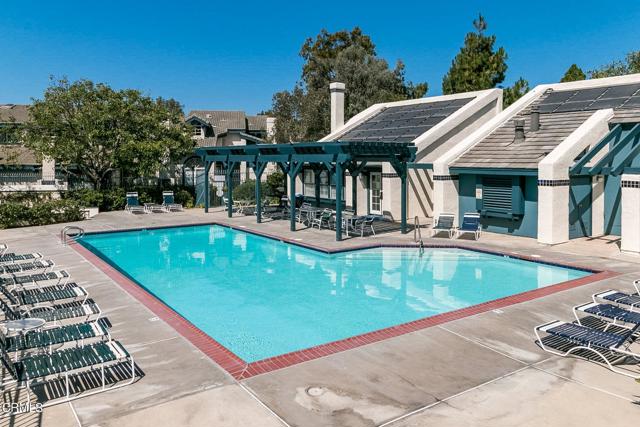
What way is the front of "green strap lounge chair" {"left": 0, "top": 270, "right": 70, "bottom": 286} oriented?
to the viewer's right

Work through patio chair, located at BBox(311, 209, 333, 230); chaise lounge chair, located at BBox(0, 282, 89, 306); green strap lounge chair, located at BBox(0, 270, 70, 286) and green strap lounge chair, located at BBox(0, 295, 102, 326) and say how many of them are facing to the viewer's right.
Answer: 3

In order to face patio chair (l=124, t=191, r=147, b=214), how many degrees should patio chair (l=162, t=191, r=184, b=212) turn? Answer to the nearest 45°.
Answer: approximately 135° to its right

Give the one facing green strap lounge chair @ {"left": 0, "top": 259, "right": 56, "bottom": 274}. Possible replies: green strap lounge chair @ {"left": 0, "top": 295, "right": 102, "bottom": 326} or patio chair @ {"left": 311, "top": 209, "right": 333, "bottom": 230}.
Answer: the patio chair

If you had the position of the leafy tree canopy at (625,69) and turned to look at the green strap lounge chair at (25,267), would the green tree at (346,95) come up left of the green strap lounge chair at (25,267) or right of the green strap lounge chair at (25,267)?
right

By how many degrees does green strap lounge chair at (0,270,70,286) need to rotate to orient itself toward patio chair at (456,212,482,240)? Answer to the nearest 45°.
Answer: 0° — it already faces it

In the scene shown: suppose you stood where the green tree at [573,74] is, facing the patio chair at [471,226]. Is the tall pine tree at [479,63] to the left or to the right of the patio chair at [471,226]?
right

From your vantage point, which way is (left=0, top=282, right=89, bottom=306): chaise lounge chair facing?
to the viewer's right

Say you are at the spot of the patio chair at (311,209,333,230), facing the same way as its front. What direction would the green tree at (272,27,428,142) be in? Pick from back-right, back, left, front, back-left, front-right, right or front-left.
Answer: back-right

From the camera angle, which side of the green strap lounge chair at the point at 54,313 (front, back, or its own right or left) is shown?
right

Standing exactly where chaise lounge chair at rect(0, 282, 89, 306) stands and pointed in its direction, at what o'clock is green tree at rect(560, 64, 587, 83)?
The green tree is roughly at 11 o'clock from the chaise lounge chair.

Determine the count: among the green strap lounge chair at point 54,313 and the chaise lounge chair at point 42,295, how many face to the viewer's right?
2
